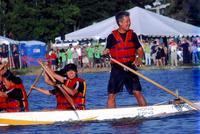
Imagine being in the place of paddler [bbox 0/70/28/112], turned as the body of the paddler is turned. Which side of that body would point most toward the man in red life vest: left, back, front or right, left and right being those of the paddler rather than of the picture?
back

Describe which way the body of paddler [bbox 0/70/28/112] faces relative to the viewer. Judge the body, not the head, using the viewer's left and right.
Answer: facing to the left of the viewer

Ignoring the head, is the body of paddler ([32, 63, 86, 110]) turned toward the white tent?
no

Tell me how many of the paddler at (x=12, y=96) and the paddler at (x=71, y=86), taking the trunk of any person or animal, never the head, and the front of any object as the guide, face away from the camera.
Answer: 0

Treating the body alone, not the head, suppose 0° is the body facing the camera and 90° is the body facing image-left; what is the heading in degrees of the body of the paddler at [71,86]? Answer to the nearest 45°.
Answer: approximately 45°

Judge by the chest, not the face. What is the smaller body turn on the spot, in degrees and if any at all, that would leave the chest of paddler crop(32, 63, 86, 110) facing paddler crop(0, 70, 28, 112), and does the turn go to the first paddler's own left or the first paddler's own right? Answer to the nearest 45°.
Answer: approximately 45° to the first paddler's own right

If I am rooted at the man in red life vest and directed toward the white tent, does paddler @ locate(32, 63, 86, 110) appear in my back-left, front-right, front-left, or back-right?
back-left
